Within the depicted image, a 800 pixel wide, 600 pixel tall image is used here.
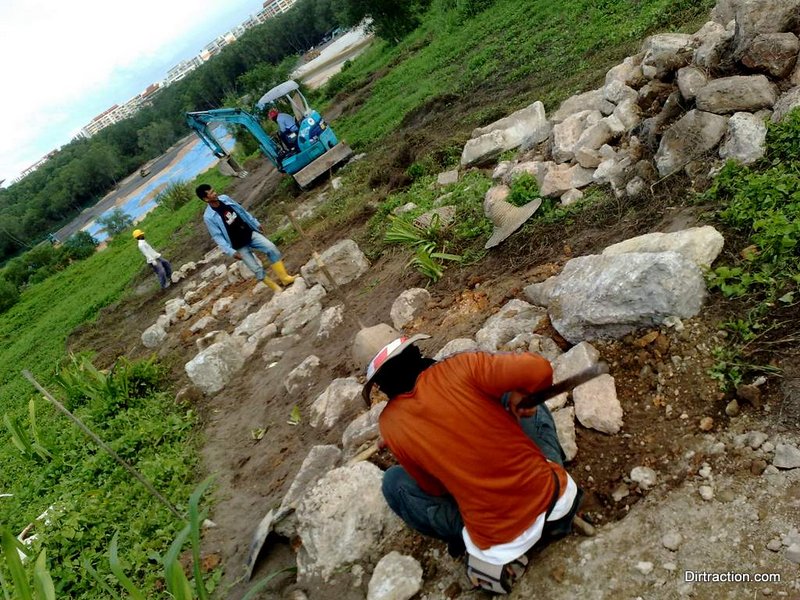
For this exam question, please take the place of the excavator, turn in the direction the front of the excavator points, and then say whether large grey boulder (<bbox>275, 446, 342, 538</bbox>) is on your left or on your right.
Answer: on your left

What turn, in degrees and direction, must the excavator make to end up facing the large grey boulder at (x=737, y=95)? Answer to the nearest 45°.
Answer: approximately 90° to its left

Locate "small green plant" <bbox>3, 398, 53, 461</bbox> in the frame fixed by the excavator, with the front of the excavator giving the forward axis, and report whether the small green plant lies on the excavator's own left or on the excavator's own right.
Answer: on the excavator's own left

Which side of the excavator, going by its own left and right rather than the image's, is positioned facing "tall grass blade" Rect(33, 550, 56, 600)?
left

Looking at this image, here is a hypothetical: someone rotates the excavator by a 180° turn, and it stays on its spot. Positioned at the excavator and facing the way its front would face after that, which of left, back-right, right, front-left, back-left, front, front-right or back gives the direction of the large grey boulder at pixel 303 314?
right

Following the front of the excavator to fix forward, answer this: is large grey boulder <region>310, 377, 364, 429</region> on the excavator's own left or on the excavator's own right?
on the excavator's own left

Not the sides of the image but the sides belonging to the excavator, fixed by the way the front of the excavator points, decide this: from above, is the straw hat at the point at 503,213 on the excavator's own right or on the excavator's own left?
on the excavator's own left

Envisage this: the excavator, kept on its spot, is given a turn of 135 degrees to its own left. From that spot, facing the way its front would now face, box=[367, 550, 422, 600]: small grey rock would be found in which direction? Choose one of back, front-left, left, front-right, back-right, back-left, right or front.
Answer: front-right

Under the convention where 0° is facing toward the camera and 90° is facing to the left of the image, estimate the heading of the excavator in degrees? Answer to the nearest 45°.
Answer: approximately 90°

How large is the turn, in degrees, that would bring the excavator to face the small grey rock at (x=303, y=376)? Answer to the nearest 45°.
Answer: approximately 90° to its left

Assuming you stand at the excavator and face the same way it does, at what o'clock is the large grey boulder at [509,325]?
The large grey boulder is roughly at 9 o'clock from the excavator.

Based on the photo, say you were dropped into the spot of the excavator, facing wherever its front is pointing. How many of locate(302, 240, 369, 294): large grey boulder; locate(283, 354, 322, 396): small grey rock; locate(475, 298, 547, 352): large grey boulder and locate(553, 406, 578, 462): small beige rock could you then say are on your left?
4
